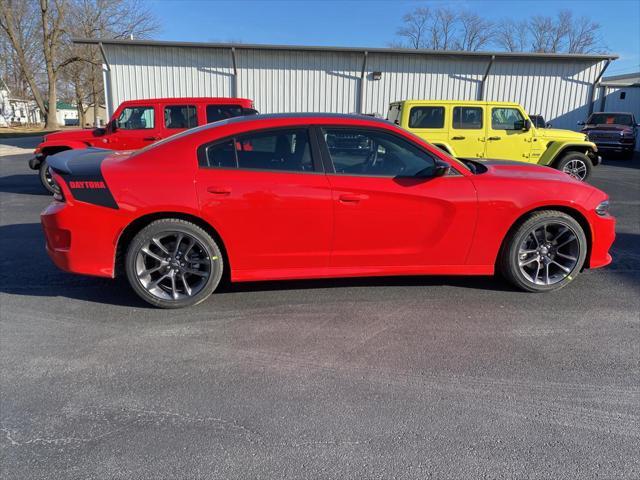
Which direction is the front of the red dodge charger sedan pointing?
to the viewer's right

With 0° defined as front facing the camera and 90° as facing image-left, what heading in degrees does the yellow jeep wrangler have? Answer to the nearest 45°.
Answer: approximately 270°

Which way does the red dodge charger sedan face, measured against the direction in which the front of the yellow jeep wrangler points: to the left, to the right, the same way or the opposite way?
the same way

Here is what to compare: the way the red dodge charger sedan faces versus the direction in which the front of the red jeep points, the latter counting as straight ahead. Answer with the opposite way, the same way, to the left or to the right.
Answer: the opposite way

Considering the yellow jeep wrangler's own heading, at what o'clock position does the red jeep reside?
The red jeep is roughly at 5 o'clock from the yellow jeep wrangler.

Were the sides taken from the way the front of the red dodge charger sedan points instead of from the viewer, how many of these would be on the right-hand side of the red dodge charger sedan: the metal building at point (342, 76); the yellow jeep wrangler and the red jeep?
0

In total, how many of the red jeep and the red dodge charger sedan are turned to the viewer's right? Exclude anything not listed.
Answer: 1

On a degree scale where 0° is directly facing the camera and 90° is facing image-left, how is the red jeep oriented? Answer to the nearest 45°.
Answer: approximately 90°

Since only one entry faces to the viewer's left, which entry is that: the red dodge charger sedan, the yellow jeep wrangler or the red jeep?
the red jeep

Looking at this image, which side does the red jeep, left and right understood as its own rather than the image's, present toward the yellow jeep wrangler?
back

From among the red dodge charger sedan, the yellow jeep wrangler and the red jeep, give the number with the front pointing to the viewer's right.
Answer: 2

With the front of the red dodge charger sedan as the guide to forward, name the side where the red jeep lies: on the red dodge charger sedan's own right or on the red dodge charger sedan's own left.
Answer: on the red dodge charger sedan's own left
